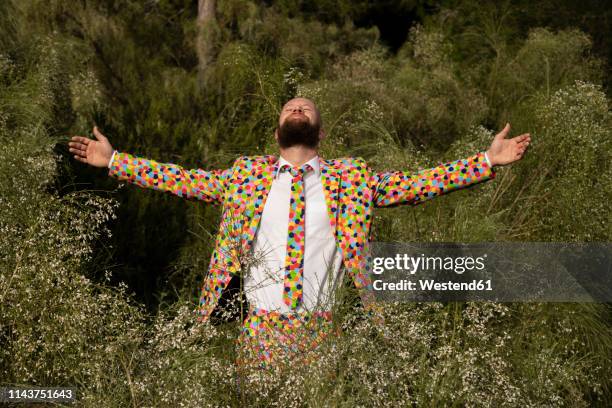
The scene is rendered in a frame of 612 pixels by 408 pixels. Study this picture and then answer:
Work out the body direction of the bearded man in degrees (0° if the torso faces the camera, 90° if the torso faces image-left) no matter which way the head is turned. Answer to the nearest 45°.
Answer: approximately 0°
